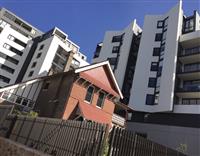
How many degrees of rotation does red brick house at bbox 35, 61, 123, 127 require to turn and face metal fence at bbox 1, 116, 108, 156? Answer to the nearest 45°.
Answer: approximately 45° to its right

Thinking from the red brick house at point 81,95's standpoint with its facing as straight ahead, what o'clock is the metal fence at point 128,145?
The metal fence is roughly at 1 o'clock from the red brick house.

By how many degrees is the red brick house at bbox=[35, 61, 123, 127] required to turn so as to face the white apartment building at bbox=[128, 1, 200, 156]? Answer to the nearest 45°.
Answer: approximately 90° to its left

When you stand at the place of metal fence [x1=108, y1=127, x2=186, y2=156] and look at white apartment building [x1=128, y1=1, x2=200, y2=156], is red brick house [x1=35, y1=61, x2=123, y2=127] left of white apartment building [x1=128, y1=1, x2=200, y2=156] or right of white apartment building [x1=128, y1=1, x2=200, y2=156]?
left

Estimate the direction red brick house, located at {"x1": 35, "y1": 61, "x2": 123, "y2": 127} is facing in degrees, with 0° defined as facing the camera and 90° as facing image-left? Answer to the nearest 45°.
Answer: approximately 315°
